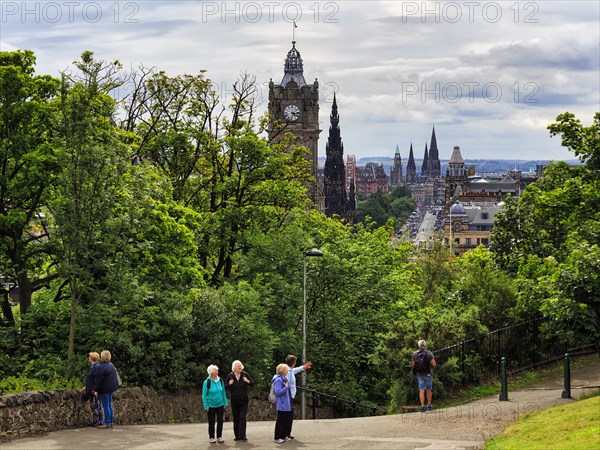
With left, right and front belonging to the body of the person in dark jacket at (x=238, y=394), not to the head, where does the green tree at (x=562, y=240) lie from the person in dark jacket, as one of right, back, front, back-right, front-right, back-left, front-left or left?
back-left

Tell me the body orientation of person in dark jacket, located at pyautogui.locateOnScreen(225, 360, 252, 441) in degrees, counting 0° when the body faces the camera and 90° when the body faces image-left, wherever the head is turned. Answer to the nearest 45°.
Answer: approximately 0°

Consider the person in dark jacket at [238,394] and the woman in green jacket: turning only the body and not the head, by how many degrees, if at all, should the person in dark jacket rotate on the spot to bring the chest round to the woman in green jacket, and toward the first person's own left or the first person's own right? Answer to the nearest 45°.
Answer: approximately 90° to the first person's own right

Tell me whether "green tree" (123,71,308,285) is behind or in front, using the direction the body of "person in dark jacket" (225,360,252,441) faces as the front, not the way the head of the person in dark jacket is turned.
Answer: behind

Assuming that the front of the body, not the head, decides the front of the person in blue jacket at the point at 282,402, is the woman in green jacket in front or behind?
behind

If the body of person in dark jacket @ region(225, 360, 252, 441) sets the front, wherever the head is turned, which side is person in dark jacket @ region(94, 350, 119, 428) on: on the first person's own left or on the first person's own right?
on the first person's own right

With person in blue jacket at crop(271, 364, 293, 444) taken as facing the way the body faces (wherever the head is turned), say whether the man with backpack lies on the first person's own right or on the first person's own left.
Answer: on the first person's own left
